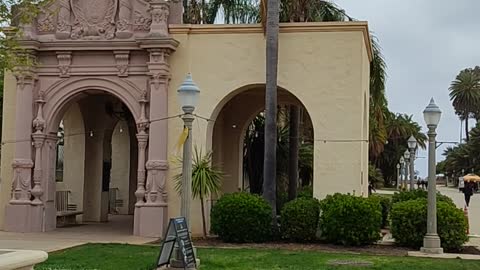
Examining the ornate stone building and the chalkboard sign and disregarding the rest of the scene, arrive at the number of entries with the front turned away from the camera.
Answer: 0

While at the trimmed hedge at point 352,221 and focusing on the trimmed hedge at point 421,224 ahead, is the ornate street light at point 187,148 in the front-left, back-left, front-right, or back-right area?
back-right

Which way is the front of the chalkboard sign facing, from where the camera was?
facing the viewer and to the right of the viewer

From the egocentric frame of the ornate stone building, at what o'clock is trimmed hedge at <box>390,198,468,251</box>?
The trimmed hedge is roughly at 10 o'clock from the ornate stone building.

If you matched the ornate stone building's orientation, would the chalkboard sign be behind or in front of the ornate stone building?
in front

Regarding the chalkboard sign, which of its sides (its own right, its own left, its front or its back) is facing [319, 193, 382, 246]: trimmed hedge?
left

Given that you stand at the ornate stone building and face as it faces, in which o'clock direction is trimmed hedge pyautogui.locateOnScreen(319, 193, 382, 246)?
The trimmed hedge is roughly at 10 o'clock from the ornate stone building.

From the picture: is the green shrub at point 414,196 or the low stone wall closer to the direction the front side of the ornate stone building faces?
the low stone wall

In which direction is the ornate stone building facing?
toward the camera

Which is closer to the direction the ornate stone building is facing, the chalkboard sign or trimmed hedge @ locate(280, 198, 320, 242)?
the chalkboard sign

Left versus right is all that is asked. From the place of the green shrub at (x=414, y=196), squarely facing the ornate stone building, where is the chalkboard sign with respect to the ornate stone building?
left

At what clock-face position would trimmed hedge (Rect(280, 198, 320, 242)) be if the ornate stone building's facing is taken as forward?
The trimmed hedge is roughly at 10 o'clock from the ornate stone building.

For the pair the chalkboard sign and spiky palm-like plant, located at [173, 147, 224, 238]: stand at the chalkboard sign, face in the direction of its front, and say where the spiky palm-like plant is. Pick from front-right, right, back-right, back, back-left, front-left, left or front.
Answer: back-left
